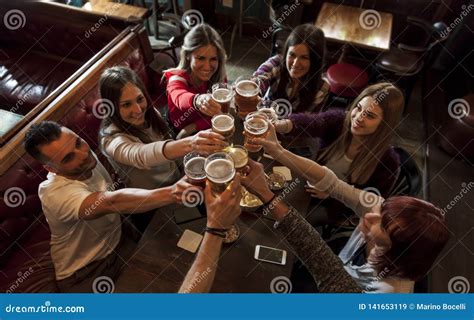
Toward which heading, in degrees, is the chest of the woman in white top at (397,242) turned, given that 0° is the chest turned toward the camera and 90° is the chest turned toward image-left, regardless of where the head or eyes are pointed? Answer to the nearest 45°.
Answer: approximately 135°

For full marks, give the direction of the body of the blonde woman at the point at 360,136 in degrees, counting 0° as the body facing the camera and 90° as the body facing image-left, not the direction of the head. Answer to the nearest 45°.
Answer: approximately 45°

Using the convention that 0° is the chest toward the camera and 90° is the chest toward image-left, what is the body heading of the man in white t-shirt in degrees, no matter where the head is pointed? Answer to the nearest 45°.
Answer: approximately 270°

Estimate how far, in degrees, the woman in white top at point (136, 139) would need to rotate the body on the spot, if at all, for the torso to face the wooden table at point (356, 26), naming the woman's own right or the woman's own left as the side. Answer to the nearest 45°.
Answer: approximately 90° to the woman's own left

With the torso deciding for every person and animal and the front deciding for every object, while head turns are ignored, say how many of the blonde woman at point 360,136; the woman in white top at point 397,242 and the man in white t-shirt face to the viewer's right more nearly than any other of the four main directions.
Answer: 1

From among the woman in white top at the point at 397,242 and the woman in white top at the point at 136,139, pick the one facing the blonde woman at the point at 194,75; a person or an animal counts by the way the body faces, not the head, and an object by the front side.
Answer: the woman in white top at the point at 397,242

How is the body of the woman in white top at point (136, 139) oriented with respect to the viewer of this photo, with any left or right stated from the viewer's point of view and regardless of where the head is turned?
facing the viewer and to the right of the viewer

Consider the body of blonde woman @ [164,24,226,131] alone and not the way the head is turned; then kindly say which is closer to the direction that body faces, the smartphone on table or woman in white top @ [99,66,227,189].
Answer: the smartphone on table

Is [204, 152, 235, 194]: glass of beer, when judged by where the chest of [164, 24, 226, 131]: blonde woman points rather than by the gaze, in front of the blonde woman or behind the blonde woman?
in front

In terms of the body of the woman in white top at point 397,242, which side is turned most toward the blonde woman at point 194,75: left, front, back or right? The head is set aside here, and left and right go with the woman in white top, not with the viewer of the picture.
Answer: front

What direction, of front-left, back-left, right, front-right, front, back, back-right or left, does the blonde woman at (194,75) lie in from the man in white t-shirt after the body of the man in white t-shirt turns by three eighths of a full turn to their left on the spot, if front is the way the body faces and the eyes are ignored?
right

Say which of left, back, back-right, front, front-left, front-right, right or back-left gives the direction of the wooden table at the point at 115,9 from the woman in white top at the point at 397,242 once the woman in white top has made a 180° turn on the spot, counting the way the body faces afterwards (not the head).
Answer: back

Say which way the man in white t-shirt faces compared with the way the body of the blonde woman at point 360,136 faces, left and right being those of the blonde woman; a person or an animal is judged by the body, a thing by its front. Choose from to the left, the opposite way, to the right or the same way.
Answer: the opposite way

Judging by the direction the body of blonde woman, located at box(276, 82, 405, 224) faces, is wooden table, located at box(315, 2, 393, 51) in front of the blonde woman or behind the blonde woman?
behind
